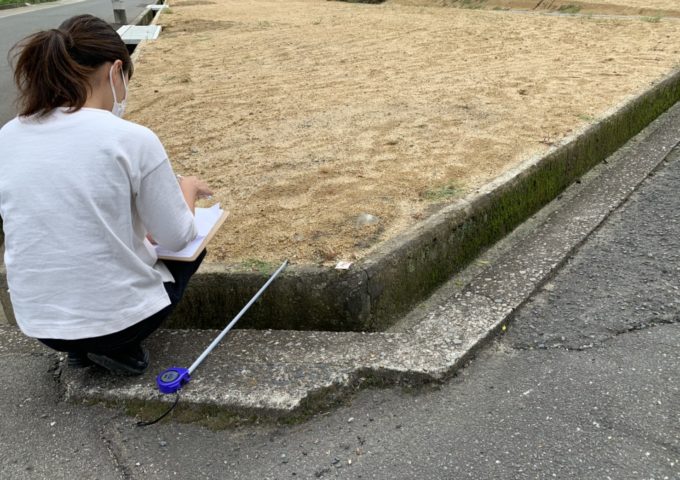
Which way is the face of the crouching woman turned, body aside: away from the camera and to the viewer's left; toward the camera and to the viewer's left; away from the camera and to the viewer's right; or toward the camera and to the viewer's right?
away from the camera and to the viewer's right

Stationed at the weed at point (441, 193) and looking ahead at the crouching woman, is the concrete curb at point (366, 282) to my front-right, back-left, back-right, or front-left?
front-left

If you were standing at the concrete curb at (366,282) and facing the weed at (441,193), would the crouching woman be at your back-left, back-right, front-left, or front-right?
back-left

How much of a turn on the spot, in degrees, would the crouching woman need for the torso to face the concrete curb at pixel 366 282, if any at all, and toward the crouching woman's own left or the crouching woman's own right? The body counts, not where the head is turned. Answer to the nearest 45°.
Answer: approximately 45° to the crouching woman's own right

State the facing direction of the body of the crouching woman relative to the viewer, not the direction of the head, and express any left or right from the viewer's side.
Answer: facing away from the viewer and to the right of the viewer

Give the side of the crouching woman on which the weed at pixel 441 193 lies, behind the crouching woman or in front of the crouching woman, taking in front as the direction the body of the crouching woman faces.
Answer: in front
